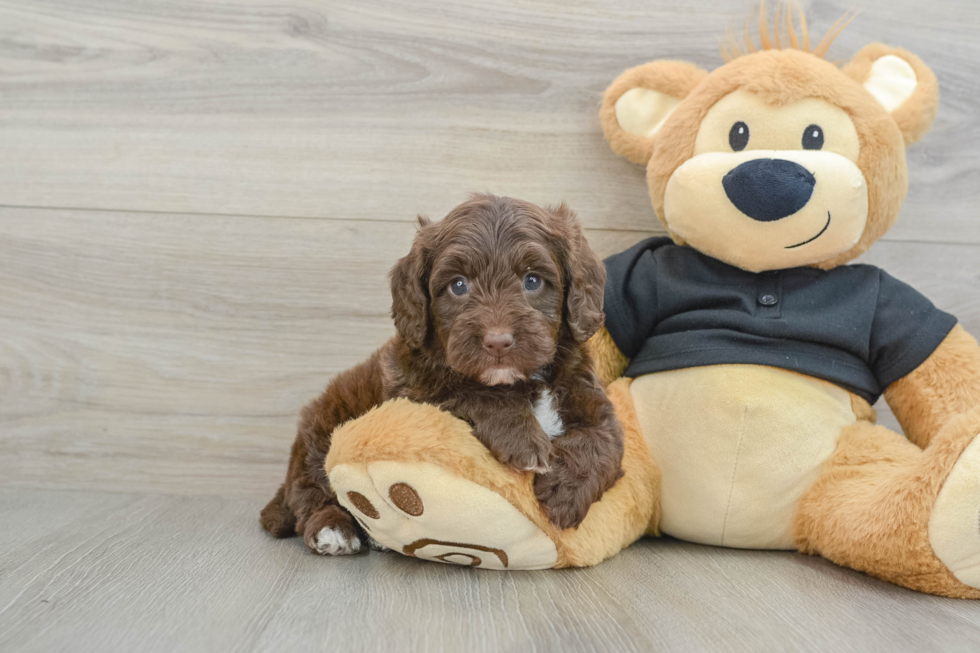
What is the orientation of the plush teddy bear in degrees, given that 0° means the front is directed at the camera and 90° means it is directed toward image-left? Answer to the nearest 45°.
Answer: approximately 0°

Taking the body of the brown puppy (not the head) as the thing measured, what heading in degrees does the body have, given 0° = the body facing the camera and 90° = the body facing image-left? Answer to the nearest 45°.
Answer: approximately 315°
